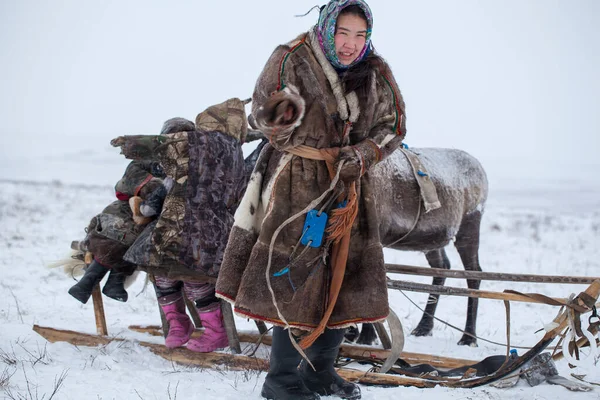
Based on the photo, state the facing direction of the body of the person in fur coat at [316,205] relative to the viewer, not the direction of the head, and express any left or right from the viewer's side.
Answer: facing the viewer and to the right of the viewer

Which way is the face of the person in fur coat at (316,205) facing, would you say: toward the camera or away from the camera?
toward the camera

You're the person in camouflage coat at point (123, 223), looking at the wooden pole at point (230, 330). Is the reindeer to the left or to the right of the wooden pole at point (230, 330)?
left
